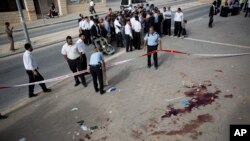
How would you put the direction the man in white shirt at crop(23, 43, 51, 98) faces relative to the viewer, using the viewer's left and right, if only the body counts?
facing to the right of the viewer

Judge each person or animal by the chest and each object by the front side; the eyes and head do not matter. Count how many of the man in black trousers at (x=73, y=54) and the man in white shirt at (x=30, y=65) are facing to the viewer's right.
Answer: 1

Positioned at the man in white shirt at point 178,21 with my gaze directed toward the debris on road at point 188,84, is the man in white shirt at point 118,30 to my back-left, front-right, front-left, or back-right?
front-right

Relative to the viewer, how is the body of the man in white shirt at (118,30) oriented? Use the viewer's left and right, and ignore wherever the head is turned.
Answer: facing the viewer and to the right of the viewer

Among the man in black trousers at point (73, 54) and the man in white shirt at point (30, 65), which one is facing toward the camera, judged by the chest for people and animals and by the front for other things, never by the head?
the man in black trousers

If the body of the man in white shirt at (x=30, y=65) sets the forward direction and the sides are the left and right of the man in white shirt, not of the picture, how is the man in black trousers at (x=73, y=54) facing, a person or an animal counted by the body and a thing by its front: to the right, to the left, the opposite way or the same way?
to the right

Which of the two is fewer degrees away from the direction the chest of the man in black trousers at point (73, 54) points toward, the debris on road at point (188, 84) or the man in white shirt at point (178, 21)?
the debris on road

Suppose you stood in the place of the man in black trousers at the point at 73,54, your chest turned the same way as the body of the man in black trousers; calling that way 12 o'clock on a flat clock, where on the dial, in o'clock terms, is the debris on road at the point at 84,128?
The debris on road is roughly at 12 o'clock from the man in black trousers.

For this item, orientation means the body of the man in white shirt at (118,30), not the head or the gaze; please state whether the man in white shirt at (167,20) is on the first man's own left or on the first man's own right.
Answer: on the first man's own left

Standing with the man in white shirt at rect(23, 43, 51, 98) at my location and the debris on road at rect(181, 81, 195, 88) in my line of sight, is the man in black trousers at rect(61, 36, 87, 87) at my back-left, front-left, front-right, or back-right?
front-left
